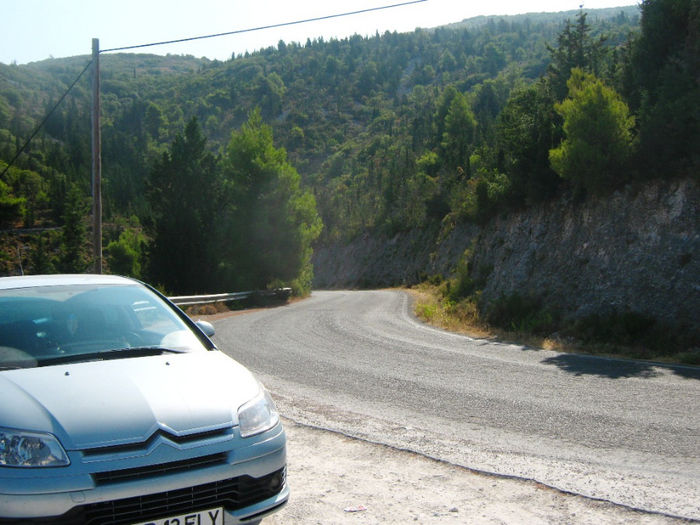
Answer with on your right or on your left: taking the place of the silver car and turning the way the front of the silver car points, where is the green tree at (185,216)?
on your left

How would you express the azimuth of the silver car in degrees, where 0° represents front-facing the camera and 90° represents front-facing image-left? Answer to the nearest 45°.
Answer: approximately 315°

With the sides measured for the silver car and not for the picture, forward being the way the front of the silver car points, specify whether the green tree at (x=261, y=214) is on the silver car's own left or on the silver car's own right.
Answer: on the silver car's own left

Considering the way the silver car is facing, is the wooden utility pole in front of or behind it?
behind

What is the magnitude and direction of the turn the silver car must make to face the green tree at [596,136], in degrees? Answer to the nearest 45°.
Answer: approximately 90° to its left

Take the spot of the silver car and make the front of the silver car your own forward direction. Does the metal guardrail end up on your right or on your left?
on your left

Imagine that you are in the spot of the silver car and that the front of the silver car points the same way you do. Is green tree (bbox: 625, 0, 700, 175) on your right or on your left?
on your left
